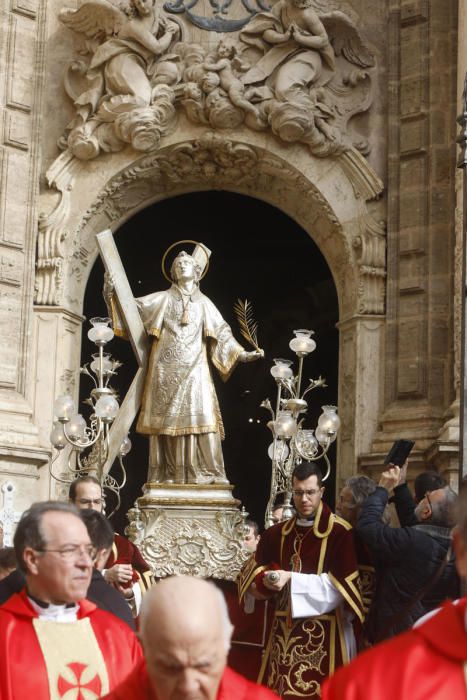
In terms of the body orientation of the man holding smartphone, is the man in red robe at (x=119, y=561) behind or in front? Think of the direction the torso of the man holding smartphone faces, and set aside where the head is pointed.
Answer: in front

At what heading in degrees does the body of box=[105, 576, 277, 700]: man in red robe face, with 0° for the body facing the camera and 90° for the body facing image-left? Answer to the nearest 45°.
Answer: approximately 0°

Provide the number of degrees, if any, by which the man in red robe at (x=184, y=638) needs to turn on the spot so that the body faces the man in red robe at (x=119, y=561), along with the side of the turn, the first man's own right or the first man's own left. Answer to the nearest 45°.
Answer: approximately 180°

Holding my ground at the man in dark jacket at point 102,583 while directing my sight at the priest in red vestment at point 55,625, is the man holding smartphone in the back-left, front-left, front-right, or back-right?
back-left

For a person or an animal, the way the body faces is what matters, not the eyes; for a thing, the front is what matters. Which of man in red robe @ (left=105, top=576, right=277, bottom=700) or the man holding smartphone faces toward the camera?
the man in red robe

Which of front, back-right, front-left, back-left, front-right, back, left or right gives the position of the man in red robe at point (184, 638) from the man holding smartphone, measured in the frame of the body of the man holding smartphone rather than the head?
back-left

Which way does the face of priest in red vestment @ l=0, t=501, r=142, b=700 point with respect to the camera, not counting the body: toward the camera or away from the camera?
toward the camera

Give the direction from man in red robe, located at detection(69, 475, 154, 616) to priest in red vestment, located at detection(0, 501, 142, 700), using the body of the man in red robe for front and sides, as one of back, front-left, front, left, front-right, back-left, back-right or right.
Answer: front-right

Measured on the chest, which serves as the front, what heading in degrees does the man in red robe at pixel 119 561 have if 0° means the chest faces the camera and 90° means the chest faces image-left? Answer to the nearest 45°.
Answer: approximately 315°

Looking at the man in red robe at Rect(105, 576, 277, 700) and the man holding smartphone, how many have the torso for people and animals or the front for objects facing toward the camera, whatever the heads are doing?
1
